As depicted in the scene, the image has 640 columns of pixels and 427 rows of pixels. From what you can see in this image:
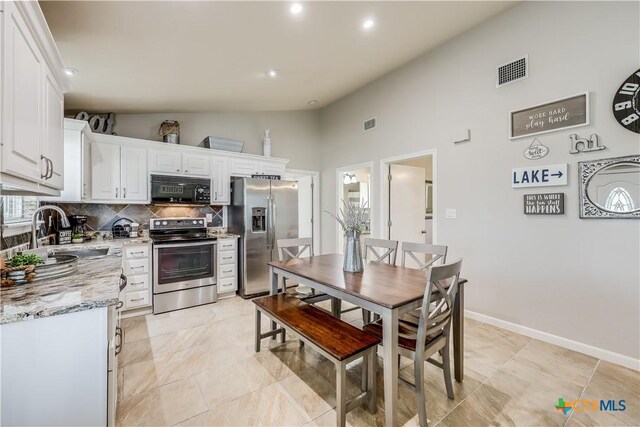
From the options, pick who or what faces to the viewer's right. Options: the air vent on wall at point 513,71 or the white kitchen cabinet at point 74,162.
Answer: the white kitchen cabinet

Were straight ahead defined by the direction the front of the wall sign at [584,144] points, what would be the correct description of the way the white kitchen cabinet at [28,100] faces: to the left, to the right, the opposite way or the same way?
the opposite way

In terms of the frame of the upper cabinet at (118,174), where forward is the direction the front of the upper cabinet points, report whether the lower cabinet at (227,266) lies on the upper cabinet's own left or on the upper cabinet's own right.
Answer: on the upper cabinet's own left

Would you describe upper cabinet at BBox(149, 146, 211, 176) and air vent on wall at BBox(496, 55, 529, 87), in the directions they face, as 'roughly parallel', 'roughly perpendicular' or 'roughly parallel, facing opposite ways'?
roughly perpendicular

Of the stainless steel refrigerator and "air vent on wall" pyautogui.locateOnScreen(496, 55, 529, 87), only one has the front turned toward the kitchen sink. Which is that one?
the air vent on wall

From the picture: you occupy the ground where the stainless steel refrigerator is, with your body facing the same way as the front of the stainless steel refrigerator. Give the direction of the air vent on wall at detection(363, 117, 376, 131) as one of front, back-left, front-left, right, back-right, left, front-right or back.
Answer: front-left

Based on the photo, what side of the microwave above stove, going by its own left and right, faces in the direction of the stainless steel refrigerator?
left

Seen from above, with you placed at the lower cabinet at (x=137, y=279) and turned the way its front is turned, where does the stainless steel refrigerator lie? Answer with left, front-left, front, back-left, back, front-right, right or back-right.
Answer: left

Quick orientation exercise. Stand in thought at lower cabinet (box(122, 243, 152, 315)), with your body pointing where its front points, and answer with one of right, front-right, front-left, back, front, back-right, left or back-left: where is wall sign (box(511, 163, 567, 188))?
front-left

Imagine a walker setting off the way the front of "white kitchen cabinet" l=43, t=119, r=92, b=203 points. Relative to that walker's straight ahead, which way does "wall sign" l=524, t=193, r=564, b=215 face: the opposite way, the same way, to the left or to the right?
the opposite way

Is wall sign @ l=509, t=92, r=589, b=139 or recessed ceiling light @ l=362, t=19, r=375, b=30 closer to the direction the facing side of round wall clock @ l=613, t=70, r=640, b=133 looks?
the recessed ceiling light

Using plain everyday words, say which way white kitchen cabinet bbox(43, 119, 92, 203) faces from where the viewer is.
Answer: facing to the right of the viewer

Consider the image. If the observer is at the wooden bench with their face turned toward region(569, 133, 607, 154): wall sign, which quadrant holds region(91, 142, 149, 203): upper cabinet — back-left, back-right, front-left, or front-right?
back-left
